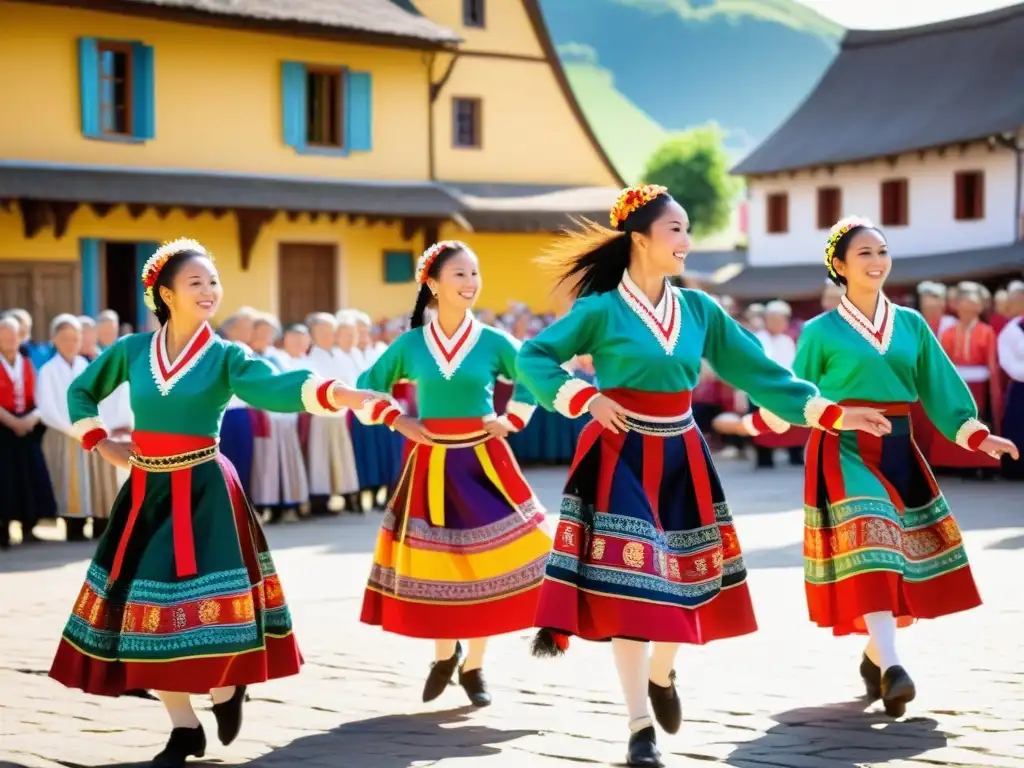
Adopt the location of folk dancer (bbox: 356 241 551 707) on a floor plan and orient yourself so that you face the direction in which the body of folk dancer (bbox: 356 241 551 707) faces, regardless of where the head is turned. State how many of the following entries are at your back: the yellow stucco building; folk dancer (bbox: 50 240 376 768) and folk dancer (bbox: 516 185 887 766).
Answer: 1

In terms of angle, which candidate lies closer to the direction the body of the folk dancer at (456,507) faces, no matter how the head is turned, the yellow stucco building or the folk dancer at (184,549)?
the folk dancer

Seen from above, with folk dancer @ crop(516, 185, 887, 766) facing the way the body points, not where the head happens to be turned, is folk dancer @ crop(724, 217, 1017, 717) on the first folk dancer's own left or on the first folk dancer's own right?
on the first folk dancer's own left

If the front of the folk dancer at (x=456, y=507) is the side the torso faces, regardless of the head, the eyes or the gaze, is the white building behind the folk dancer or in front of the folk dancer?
behind

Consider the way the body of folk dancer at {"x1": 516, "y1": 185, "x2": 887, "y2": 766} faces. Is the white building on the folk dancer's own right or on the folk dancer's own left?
on the folk dancer's own left

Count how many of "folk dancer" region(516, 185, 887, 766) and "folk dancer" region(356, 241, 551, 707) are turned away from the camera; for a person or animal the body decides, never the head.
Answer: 0

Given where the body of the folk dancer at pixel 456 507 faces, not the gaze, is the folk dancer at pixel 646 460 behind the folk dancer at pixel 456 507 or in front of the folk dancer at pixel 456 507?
in front

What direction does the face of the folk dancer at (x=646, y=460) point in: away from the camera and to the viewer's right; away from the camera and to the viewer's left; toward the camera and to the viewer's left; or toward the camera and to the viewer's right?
toward the camera and to the viewer's right

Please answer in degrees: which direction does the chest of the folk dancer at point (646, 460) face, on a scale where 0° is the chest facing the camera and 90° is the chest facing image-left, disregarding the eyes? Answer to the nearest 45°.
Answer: approximately 315°

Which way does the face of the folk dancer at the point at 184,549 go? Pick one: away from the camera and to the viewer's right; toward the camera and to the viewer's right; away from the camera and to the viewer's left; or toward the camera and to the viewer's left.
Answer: toward the camera and to the viewer's right

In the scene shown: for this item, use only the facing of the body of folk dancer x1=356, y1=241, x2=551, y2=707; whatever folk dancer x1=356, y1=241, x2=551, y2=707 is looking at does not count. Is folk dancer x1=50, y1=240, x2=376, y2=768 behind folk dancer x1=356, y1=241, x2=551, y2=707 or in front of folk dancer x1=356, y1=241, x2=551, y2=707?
in front

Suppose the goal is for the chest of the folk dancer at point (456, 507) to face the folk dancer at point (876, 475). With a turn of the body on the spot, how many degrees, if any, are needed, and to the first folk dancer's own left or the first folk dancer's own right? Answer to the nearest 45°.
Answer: approximately 90° to the first folk dancer's own left
